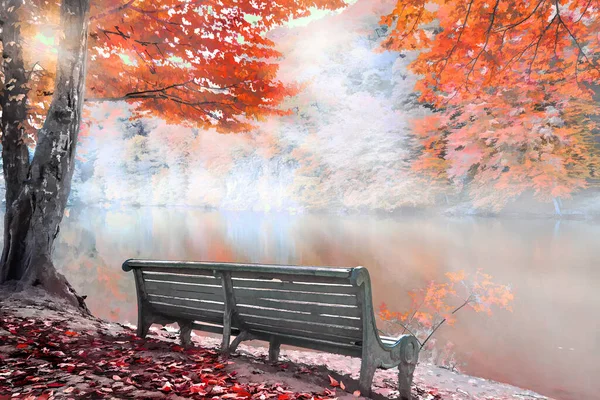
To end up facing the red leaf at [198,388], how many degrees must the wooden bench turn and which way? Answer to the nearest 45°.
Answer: approximately 180°

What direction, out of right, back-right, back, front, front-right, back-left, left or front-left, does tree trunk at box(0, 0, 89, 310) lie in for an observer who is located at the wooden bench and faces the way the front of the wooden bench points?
left

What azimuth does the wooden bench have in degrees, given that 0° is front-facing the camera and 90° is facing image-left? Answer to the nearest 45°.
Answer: approximately 225°

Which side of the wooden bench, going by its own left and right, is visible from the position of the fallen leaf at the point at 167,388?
back
